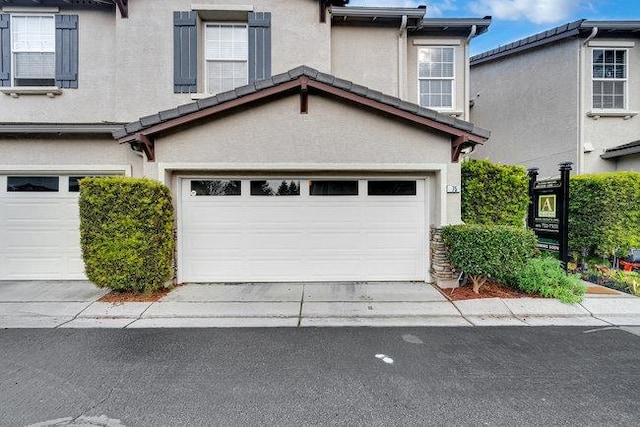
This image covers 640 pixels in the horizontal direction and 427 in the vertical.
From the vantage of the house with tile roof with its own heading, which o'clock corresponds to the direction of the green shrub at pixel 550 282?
The green shrub is roughly at 10 o'clock from the house with tile roof.

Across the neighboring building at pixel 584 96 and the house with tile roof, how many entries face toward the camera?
2

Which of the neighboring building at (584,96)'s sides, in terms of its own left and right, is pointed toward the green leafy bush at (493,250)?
front

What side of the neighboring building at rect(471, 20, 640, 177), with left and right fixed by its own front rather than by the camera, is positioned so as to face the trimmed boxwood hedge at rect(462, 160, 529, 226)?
front

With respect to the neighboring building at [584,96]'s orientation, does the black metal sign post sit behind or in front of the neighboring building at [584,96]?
in front

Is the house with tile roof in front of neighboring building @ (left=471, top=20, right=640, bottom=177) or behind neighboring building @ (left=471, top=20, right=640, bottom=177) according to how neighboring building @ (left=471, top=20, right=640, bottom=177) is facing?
in front

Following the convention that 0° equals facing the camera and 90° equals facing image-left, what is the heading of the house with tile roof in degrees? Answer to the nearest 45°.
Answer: approximately 0°

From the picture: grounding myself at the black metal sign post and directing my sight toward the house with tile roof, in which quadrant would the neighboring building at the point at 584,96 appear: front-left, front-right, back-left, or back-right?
back-right

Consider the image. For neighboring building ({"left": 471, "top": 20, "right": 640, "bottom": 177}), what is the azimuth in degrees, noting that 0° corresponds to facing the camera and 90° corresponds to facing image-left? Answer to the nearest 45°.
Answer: approximately 0°
